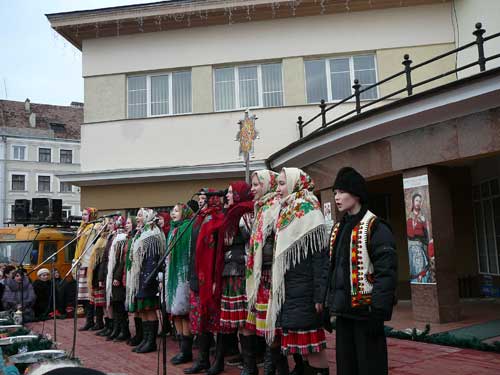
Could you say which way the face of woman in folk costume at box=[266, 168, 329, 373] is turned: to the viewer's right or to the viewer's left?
to the viewer's left

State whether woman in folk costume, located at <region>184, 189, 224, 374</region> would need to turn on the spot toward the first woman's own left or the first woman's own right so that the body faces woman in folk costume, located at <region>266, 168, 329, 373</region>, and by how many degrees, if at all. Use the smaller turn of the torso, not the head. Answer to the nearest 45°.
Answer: approximately 135° to the first woman's own left

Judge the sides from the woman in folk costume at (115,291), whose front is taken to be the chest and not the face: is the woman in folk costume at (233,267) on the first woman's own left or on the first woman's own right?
on the first woman's own left

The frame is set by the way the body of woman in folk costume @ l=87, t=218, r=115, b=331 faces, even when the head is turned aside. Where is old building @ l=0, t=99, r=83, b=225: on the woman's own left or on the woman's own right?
on the woman's own right

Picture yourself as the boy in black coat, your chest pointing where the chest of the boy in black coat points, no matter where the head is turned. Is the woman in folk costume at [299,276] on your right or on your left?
on your right

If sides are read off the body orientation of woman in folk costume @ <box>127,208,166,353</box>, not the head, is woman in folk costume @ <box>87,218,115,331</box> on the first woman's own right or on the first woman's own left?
on the first woman's own right

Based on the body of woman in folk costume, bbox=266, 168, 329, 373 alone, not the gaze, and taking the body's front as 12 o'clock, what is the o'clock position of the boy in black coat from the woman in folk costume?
The boy in black coat is roughly at 8 o'clock from the woman in folk costume.
